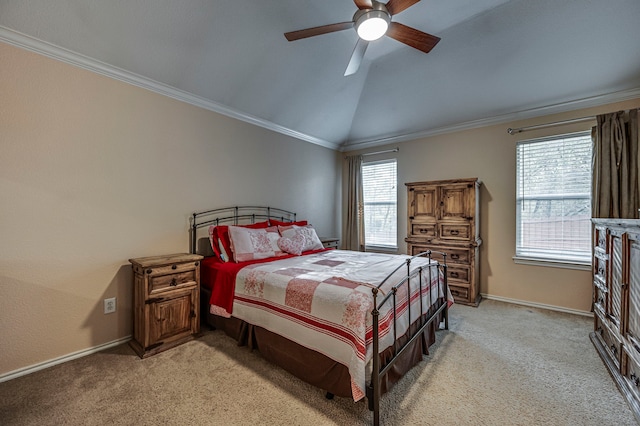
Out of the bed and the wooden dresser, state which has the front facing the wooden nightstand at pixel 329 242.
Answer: the wooden dresser

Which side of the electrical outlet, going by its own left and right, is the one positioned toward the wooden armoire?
left

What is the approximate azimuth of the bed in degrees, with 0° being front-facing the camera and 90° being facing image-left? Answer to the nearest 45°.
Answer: approximately 315°

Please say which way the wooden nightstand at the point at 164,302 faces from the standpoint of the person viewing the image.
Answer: facing the viewer and to the right of the viewer

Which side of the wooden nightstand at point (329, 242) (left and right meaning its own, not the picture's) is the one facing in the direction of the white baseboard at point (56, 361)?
right

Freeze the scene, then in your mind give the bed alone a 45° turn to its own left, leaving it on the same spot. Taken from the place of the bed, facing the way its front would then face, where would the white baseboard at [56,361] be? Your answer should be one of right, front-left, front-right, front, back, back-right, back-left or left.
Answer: back

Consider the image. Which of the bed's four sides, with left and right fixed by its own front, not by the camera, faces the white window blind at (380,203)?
left

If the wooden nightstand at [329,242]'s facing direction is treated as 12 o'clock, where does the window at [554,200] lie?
The window is roughly at 11 o'clock from the wooden nightstand.

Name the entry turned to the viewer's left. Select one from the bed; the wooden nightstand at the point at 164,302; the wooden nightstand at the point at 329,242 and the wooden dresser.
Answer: the wooden dresser

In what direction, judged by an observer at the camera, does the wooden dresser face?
facing to the left of the viewer

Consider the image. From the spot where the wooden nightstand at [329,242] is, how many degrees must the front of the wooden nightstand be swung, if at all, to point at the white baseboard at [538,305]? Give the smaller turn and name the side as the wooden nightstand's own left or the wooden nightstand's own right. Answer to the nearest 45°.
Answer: approximately 45° to the wooden nightstand's own left
